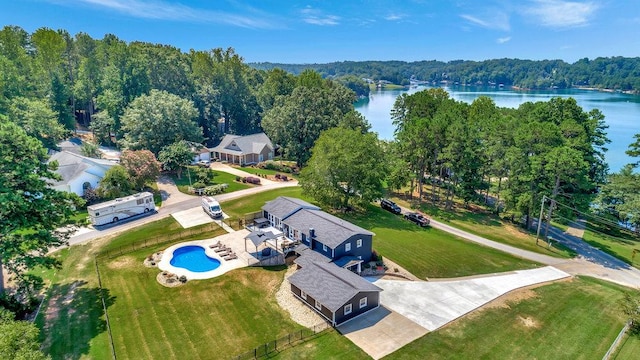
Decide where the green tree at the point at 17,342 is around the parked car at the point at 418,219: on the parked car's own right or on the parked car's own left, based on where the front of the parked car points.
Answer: on the parked car's own right

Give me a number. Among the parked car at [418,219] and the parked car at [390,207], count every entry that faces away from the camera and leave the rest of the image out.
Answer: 0

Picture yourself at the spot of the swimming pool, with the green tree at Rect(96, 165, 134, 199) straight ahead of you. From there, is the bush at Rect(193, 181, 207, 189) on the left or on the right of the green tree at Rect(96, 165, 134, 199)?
right

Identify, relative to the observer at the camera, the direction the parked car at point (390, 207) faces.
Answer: facing the viewer and to the right of the viewer

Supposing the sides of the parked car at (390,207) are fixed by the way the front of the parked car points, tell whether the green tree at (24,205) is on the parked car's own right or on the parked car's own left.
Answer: on the parked car's own right

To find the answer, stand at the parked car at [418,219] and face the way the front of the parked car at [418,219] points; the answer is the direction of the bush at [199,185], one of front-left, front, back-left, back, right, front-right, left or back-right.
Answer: front-left
